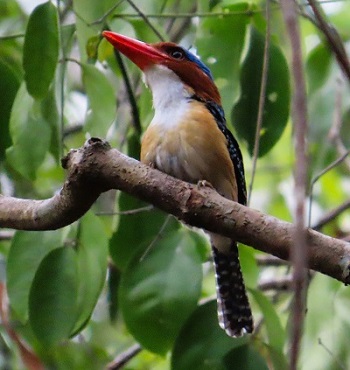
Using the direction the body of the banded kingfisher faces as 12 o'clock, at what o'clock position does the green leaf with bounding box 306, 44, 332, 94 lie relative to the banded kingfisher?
The green leaf is roughly at 6 o'clock from the banded kingfisher.

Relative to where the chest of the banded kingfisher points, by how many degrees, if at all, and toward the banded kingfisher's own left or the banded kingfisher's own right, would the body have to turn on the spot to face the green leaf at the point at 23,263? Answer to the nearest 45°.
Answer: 0° — it already faces it

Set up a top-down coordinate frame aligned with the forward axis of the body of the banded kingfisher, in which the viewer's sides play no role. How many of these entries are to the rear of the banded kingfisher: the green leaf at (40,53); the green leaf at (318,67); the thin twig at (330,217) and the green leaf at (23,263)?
2

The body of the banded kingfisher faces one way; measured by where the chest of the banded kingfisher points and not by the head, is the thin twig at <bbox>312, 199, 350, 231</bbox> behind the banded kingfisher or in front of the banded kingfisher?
behind

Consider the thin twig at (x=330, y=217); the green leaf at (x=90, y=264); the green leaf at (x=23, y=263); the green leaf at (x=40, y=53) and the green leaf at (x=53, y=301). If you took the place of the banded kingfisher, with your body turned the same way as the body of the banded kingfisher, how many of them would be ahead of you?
4

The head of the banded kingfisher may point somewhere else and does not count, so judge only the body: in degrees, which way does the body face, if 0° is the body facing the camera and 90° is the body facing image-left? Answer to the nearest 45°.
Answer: approximately 45°
